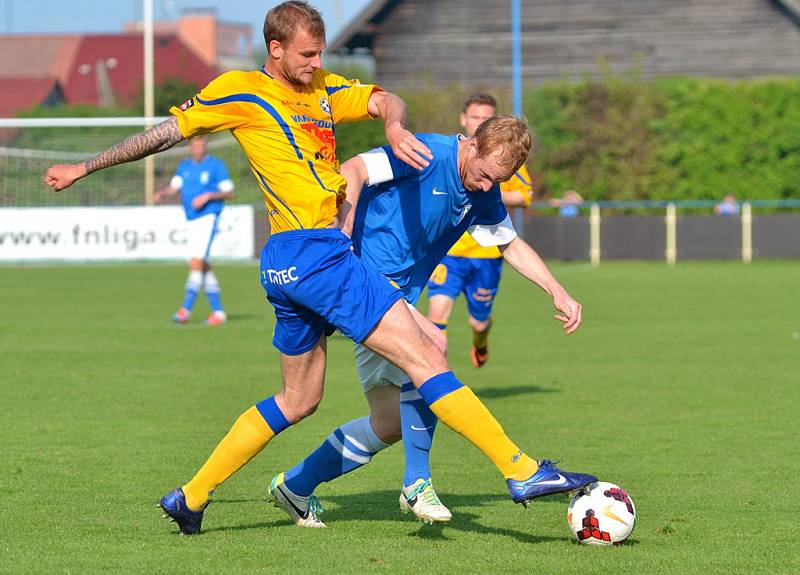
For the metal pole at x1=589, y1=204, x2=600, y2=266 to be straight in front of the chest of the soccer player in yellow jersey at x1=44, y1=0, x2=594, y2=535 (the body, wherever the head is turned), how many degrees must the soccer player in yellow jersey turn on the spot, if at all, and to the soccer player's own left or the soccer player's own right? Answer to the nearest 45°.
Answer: approximately 135° to the soccer player's own left

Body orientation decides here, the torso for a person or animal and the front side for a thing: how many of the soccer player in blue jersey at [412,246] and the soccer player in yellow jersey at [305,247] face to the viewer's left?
0

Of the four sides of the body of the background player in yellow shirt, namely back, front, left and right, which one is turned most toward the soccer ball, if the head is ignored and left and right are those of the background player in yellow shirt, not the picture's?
front

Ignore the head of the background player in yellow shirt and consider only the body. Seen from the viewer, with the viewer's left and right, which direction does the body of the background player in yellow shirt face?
facing the viewer

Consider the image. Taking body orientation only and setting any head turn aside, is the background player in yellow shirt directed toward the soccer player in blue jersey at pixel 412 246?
yes

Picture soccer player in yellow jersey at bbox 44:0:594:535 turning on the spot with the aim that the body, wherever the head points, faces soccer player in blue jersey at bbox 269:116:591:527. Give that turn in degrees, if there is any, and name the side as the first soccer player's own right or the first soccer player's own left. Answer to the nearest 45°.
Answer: approximately 90° to the first soccer player's own left
